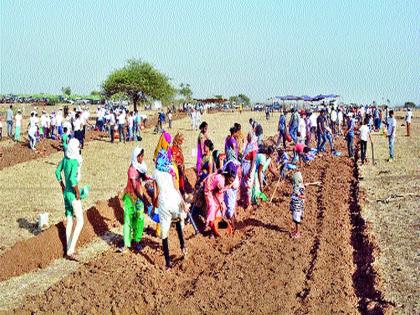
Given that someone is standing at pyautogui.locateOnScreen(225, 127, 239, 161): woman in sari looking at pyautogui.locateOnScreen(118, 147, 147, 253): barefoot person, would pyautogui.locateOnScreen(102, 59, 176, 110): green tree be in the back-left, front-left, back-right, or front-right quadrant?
back-right

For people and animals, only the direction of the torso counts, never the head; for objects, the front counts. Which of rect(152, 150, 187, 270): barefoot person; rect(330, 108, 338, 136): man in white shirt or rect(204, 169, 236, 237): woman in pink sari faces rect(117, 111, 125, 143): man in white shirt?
the barefoot person

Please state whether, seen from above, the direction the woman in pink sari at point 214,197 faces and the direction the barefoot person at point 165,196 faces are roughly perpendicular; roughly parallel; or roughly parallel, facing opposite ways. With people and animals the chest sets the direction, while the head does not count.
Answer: roughly perpendicular

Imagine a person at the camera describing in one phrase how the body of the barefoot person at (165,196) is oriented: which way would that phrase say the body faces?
away from the camera

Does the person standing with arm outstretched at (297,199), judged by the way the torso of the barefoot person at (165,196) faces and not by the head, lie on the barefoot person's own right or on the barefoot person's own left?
on the barefoot person's own right

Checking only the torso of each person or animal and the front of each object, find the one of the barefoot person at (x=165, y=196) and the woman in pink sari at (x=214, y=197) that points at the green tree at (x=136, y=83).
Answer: the barefoot person

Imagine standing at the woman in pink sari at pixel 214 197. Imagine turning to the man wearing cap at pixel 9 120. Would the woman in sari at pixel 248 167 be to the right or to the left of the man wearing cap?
right
